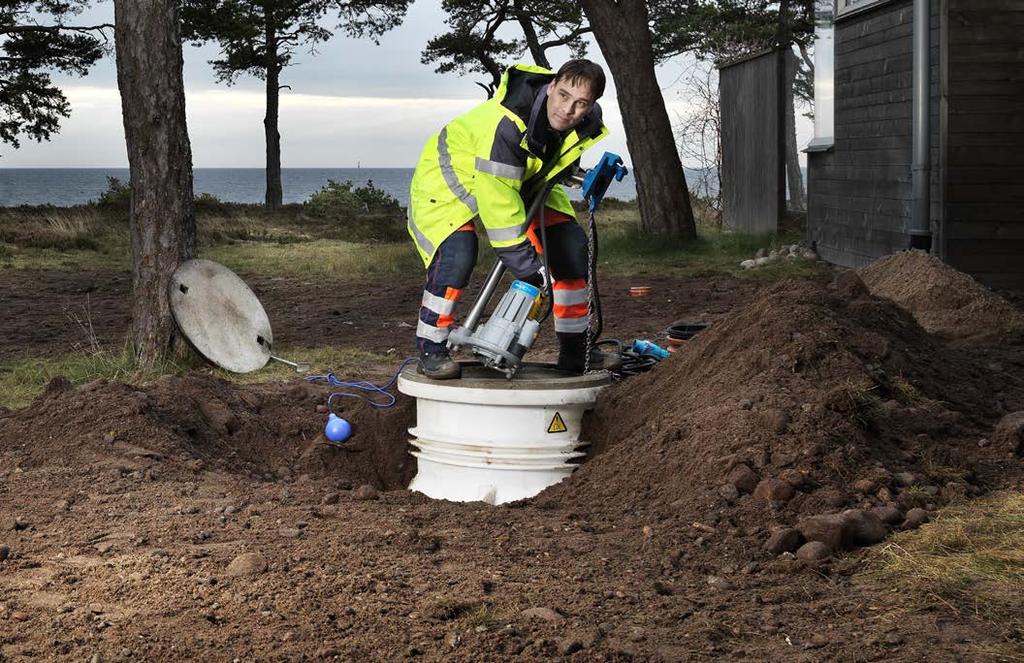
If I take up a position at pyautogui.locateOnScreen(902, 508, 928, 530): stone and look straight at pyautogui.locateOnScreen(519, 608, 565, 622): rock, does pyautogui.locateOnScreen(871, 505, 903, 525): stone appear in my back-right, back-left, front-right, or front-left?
front-right

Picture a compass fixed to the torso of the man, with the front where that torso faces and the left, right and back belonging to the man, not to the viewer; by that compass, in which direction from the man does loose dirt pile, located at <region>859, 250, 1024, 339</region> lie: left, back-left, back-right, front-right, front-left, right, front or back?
left

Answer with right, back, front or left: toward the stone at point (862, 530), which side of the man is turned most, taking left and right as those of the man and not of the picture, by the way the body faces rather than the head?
front

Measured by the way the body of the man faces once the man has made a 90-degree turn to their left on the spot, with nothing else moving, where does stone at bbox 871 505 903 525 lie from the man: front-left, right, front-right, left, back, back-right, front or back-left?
right

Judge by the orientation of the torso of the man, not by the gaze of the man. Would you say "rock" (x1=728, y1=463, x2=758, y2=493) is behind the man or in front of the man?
in front

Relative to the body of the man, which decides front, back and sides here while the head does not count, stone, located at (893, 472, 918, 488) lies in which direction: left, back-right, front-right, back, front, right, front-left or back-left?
front

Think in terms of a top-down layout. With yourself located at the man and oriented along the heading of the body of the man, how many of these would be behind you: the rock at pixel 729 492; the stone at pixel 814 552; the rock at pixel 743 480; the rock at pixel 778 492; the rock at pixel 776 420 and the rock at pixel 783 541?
0

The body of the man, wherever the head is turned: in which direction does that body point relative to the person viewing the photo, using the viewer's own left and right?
facing the viewer and to the right of the viewer

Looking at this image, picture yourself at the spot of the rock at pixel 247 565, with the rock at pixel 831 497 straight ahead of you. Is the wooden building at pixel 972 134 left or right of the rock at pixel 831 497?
left

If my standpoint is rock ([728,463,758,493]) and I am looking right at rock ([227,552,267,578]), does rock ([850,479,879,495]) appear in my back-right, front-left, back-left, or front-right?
back-left

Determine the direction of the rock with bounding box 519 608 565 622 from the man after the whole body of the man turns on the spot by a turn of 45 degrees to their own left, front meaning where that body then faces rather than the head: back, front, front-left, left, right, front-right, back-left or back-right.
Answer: right

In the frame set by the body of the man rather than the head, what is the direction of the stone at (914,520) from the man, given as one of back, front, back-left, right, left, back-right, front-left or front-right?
front

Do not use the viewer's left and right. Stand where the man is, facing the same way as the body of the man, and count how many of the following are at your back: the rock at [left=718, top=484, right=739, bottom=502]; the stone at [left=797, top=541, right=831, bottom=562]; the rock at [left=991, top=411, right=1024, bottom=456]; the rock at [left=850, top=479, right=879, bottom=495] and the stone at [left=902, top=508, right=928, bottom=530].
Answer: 0

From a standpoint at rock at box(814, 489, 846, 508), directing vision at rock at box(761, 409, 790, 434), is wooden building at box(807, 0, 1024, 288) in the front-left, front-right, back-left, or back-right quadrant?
front-right
